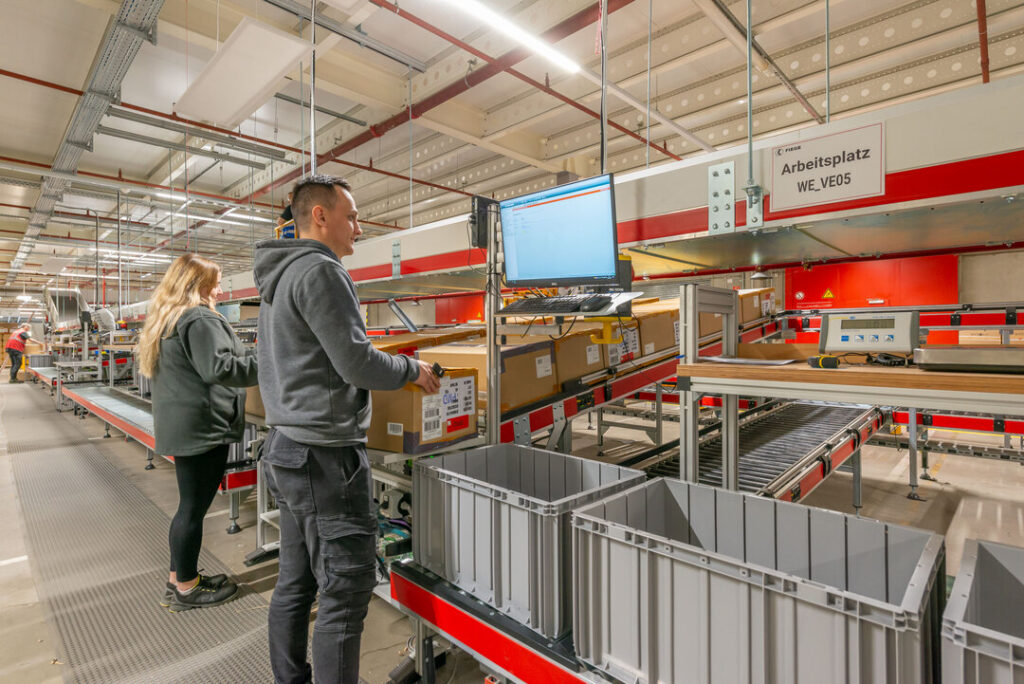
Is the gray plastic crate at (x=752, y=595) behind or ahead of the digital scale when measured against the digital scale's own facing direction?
ahead

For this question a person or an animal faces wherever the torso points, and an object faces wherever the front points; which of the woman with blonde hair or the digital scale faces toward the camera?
the digital scale

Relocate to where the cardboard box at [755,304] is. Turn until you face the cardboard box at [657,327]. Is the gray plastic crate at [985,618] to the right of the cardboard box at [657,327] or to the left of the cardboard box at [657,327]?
left

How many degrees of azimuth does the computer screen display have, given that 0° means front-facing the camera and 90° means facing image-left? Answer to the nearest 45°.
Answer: approximately 45°

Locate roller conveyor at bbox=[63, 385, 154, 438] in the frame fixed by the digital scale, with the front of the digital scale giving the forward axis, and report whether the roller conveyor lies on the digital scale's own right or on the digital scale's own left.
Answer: on the digital scale's own right

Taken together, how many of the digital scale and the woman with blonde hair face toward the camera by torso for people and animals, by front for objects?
1

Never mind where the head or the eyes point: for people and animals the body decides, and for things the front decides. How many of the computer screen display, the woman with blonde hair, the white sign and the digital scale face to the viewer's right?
1

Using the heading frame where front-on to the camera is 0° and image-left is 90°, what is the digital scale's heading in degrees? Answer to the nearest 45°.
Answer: approximately 0°

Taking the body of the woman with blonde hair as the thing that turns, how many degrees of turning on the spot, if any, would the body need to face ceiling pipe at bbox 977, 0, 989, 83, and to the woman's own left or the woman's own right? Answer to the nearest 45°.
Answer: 0° — they already face it

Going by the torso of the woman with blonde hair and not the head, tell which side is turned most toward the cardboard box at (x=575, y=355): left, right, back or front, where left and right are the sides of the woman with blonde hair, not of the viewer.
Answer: front

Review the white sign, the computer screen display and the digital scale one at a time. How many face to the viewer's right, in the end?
0

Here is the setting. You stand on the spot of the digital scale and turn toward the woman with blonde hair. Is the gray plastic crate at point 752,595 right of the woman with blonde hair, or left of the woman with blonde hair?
left

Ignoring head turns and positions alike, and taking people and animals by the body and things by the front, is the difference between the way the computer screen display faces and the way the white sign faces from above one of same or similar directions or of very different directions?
same or similar directions

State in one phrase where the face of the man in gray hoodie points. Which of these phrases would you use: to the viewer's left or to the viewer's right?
to the viewer's right

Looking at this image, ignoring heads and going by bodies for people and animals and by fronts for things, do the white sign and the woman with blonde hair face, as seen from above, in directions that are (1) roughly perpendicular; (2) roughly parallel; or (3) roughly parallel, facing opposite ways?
roughly parallel, facing opposite ways

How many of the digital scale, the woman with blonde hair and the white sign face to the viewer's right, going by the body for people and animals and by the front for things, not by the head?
1

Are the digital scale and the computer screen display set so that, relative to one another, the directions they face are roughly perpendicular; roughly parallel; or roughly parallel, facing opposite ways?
roughly parallel
